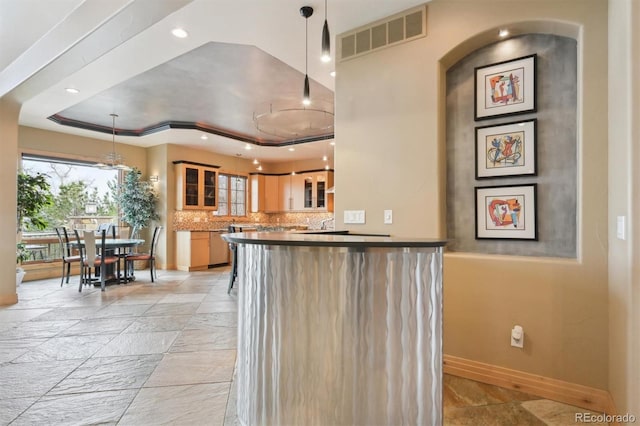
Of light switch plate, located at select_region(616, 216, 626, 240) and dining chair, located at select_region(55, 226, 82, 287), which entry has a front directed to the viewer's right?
the dining chair

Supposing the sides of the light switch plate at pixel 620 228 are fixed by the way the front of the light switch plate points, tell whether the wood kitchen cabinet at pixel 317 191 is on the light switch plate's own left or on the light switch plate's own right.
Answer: on the light switch plate's own right

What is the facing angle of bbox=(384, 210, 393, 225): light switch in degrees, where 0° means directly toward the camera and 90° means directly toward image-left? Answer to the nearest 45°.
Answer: approximately 0°

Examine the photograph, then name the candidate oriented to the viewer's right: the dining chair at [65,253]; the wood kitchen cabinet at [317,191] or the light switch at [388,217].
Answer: the dining chair

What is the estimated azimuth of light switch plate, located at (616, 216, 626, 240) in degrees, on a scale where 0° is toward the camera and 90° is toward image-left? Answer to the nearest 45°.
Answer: approximately 45°

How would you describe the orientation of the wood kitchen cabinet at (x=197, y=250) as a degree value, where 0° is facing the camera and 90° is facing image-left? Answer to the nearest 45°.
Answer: approximately 315°

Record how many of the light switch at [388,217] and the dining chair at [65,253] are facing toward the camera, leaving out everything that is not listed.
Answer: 1

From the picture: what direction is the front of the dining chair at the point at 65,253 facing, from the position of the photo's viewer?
facing to the right of the viewer
